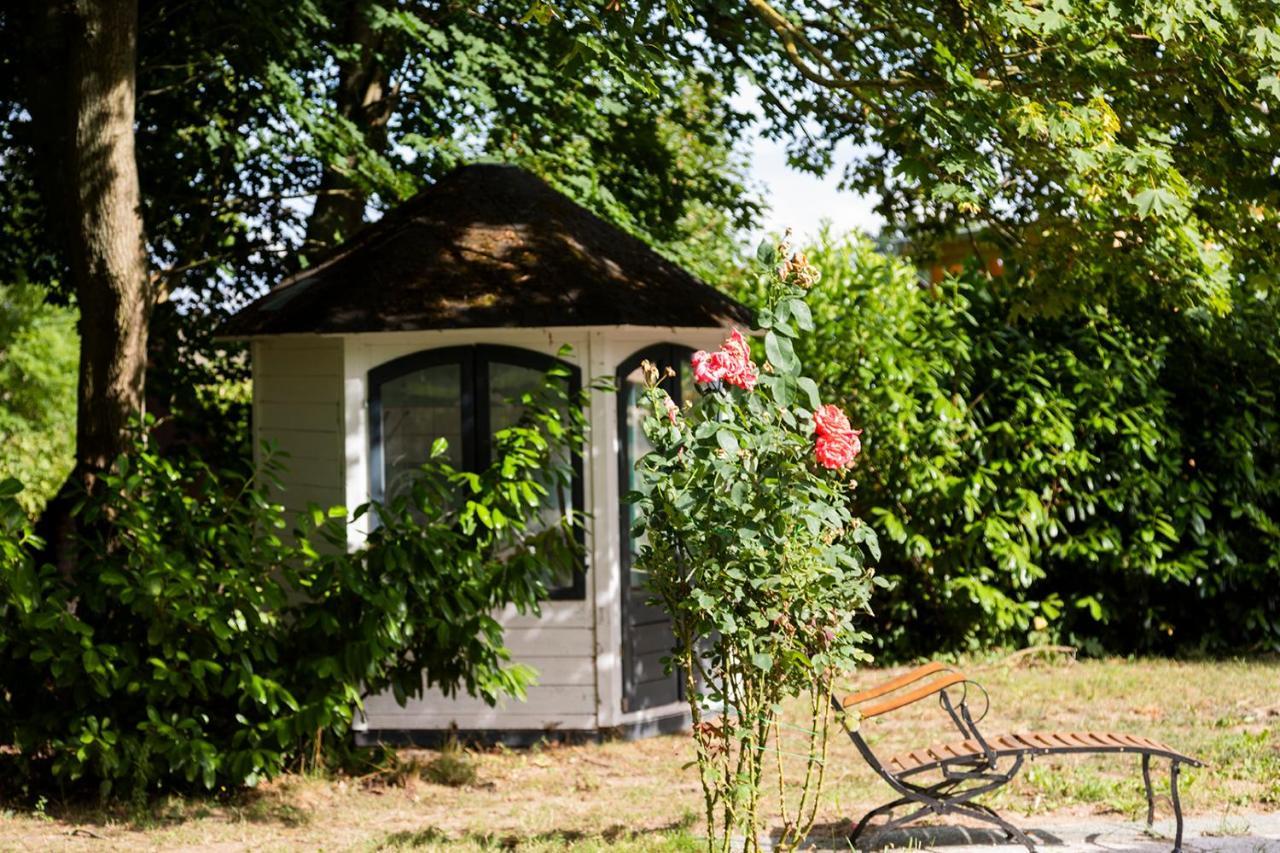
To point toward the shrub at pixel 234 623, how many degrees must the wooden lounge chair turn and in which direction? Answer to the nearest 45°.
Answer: approximately 180°

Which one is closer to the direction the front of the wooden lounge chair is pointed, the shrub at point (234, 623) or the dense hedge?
the dense hedge

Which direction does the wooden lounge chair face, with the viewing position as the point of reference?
facing to the right of the viewer

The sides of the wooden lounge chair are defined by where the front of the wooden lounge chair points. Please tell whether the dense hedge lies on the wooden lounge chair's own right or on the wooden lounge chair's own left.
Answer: on the wooden lounge chair's own left
